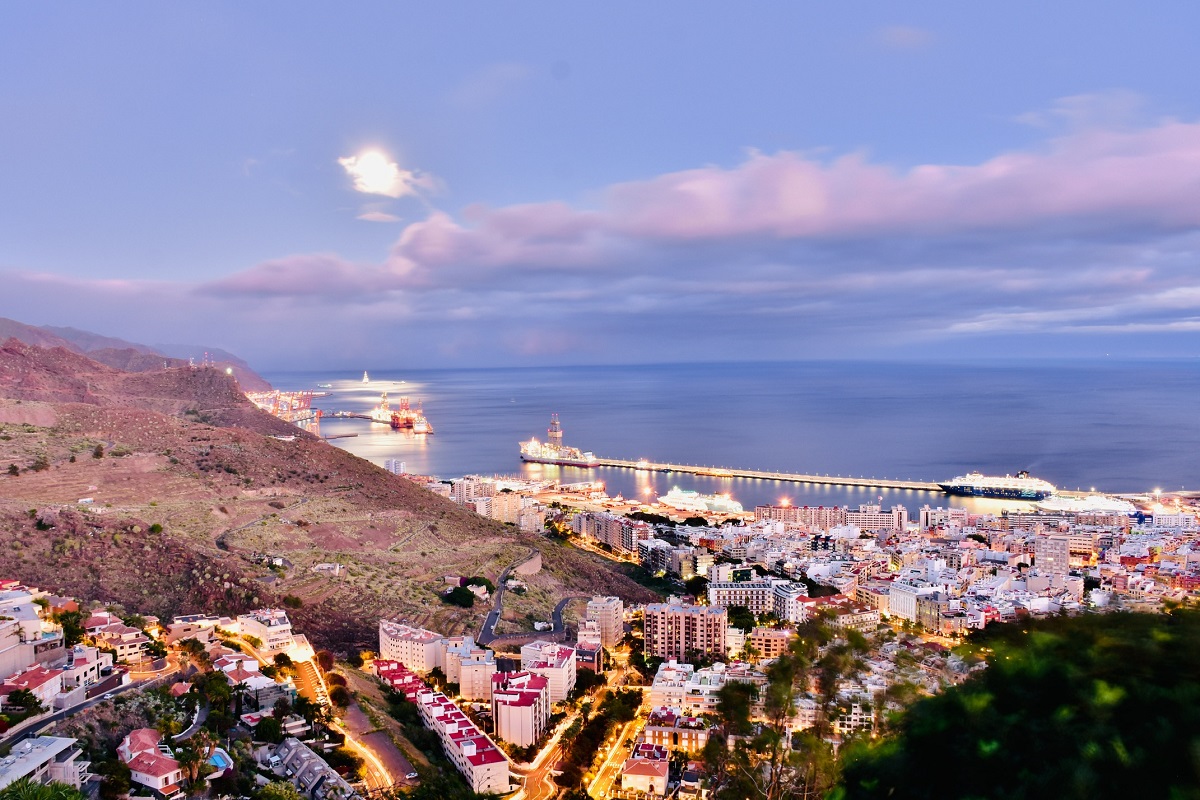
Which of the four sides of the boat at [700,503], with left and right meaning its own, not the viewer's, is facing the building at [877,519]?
back

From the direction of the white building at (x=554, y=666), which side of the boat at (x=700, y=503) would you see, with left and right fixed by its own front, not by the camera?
left

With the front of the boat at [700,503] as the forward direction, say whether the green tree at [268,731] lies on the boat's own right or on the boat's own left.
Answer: on the boat's own left

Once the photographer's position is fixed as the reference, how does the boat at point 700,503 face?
facing to the left of the viewer

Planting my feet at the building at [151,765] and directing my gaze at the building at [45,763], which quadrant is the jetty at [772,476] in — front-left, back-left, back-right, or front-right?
back-right

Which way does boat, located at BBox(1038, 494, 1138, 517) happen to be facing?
to the viewer's left

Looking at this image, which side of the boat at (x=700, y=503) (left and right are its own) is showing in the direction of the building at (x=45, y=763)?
left

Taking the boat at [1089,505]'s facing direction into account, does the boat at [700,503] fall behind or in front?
in front

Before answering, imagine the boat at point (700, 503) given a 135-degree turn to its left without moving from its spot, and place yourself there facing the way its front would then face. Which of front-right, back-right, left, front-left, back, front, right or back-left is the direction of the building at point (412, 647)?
front-right

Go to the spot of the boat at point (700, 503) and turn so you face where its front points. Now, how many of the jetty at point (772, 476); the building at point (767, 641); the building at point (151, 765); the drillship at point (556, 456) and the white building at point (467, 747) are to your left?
3
